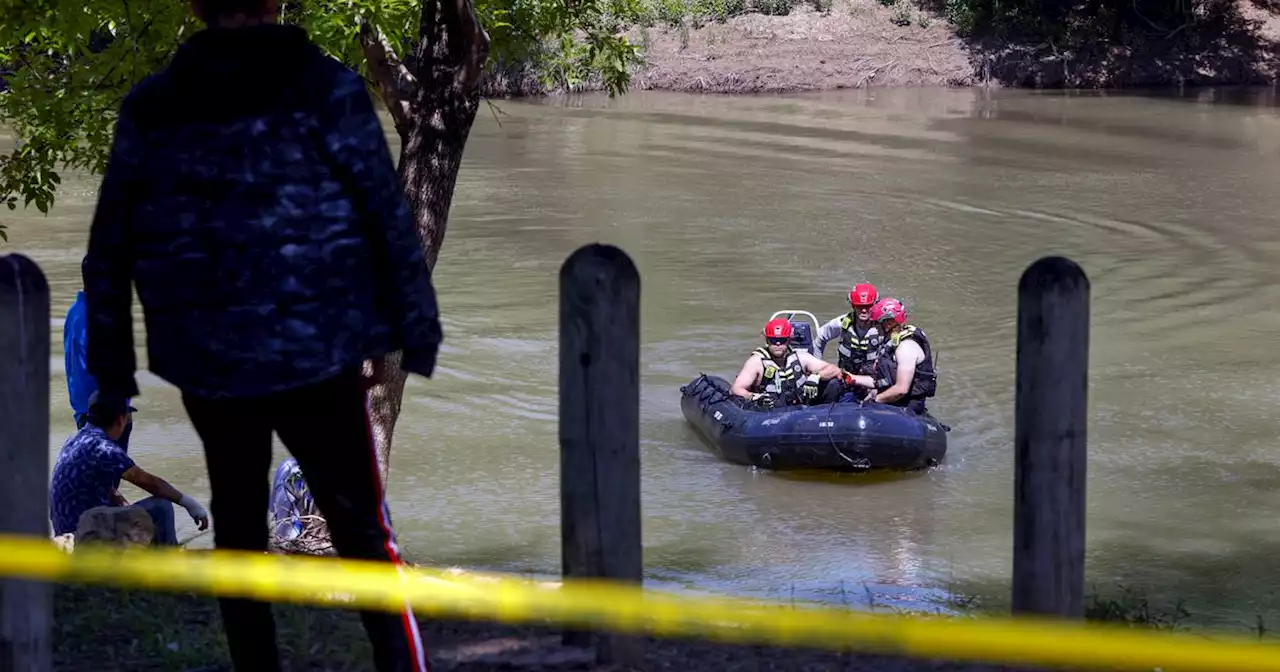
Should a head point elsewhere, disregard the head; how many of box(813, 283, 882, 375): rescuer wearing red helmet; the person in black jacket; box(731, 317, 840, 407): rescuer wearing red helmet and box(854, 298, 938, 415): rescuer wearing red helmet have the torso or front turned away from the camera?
1

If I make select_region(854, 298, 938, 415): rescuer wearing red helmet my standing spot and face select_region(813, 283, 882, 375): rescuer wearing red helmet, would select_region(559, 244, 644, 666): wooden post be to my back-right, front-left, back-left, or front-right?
back-left

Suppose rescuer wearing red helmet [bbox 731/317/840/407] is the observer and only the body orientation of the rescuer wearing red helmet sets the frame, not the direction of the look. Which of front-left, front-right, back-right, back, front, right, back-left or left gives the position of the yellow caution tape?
front

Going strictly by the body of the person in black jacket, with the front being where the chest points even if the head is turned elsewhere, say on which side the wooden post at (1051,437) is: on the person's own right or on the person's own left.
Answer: on the person's own right

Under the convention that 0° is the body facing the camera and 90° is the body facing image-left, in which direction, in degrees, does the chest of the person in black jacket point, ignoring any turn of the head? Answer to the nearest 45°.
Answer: approximately 180°

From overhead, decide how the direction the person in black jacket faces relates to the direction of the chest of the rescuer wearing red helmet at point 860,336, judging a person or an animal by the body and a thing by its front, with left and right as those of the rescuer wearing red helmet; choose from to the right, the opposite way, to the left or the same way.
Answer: the opposite way

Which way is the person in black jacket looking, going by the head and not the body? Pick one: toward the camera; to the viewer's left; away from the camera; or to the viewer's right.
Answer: away from the camera

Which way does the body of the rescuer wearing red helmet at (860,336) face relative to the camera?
toward the camera

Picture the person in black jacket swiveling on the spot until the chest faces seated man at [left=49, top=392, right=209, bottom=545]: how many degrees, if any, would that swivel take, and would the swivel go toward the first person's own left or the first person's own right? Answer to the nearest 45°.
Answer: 0° — they already face them

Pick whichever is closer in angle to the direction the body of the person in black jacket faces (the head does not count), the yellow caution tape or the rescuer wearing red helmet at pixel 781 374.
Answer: the rescuer wearing red helmet

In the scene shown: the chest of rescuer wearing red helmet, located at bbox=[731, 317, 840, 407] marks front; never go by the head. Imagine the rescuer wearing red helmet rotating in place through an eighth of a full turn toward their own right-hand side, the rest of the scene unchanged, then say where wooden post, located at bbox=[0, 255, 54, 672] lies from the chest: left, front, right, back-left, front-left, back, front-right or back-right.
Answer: front-left

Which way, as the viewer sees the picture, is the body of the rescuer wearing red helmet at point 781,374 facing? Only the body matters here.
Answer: toward the camera

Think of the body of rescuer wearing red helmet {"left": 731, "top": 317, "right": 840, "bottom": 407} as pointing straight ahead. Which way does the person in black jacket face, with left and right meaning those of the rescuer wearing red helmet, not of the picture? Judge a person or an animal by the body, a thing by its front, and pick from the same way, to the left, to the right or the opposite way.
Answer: the opposite way
